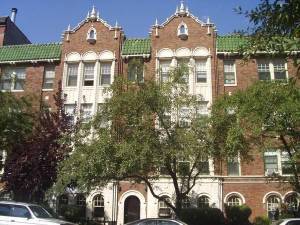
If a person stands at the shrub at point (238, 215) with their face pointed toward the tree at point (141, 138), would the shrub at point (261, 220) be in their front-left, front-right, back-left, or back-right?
back-left

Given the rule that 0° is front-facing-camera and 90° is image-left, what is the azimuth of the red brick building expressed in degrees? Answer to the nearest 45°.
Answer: approximately 0°

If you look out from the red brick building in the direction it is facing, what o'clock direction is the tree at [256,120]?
The tree is roughly at 11 o'clock from the red brick building.

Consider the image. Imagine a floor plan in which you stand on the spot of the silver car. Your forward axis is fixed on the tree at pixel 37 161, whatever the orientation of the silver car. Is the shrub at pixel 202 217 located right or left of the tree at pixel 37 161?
right

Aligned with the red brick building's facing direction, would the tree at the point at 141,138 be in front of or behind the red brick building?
in front

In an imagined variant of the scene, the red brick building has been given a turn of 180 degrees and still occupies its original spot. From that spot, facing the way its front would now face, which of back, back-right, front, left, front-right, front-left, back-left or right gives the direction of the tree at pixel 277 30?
back
